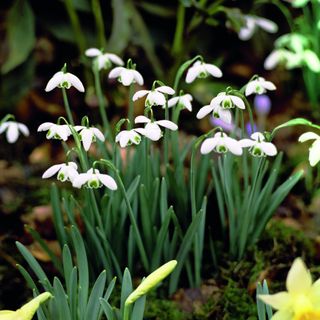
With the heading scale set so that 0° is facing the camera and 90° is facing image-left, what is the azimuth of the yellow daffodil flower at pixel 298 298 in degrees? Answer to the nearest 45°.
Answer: approximately 0°
